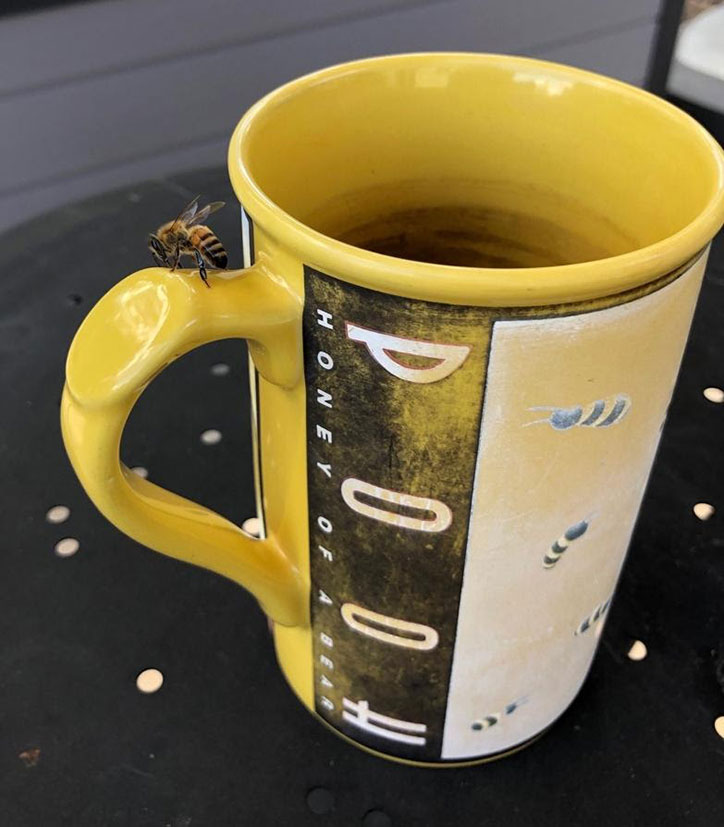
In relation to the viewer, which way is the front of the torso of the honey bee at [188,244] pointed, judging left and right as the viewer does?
facing to the left of the viewer
